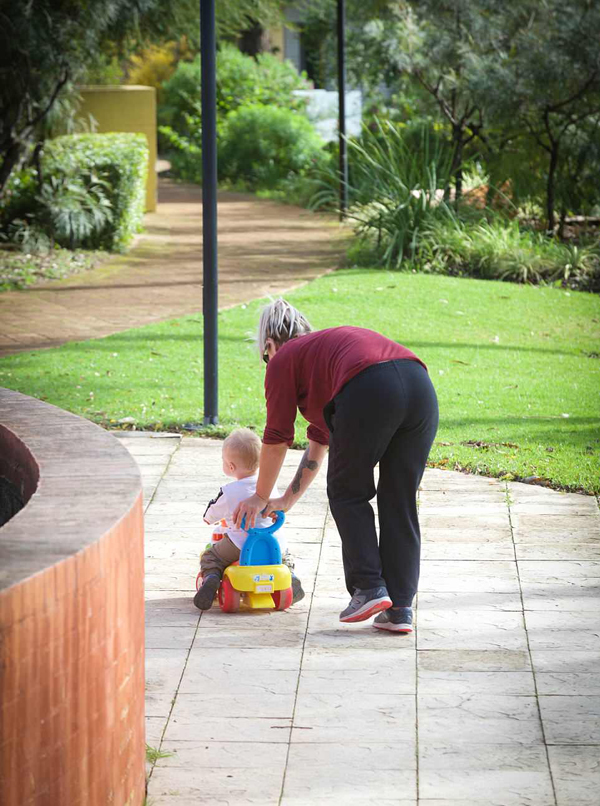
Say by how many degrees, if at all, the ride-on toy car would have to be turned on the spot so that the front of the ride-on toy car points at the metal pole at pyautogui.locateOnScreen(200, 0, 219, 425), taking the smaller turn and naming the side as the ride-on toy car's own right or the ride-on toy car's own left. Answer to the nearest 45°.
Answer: approximately 45° to the ride-on toy car's own right

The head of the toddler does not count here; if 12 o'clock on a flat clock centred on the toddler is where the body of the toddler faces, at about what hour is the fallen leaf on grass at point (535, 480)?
The fallen leaf on grass is roughly at 3 o'clock from the toddler.

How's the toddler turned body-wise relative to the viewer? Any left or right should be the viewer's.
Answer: facing away from the viewer and to the left of the viewer

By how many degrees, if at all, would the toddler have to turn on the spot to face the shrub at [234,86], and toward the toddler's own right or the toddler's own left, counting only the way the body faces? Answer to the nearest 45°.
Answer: approximately 45° to the toddler's own right

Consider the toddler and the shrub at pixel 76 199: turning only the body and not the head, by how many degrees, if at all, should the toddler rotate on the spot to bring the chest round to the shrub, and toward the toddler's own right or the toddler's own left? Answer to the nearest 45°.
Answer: approximately 45° to the toddler's own right

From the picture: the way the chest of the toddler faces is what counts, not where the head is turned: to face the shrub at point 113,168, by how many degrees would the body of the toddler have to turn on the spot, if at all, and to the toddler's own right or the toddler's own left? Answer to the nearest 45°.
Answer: approximately 45° to the toddler's own right

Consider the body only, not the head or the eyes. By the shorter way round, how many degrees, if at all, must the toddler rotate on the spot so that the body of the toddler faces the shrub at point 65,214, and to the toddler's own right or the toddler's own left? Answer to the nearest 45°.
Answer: approximately 45° to the toddler's own right

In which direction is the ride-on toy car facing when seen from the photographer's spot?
facing away from the viewer and to the left of the viewer
